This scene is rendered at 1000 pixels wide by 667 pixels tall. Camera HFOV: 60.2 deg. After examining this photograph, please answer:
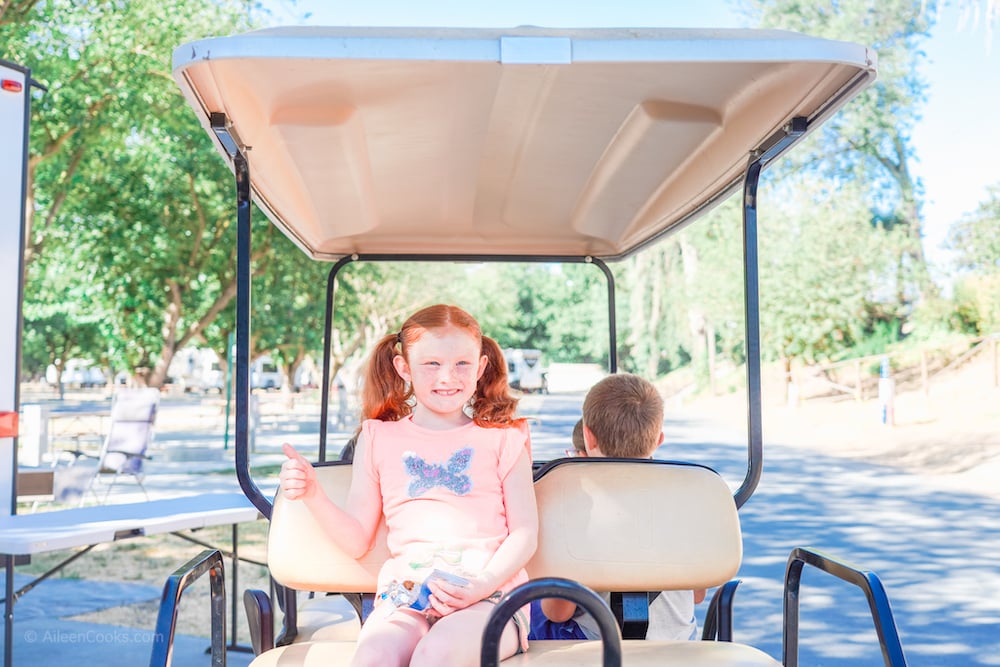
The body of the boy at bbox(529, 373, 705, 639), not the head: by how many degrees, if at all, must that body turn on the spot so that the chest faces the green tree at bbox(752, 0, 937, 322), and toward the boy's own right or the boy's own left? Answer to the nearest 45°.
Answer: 0° — they already face it

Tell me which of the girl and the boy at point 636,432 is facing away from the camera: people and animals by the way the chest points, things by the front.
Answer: the boy

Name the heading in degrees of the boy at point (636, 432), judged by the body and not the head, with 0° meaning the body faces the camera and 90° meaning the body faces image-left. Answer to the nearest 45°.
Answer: approximately 180°

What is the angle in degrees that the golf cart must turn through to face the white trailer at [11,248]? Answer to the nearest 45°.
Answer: approximately 45° to its left

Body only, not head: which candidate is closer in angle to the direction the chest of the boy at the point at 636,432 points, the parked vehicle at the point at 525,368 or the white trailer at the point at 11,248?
the parked vehicle

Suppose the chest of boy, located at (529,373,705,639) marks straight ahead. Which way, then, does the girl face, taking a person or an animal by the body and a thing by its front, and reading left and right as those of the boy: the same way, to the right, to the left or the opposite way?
the opposite way

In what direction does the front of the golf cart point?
away from the camera
